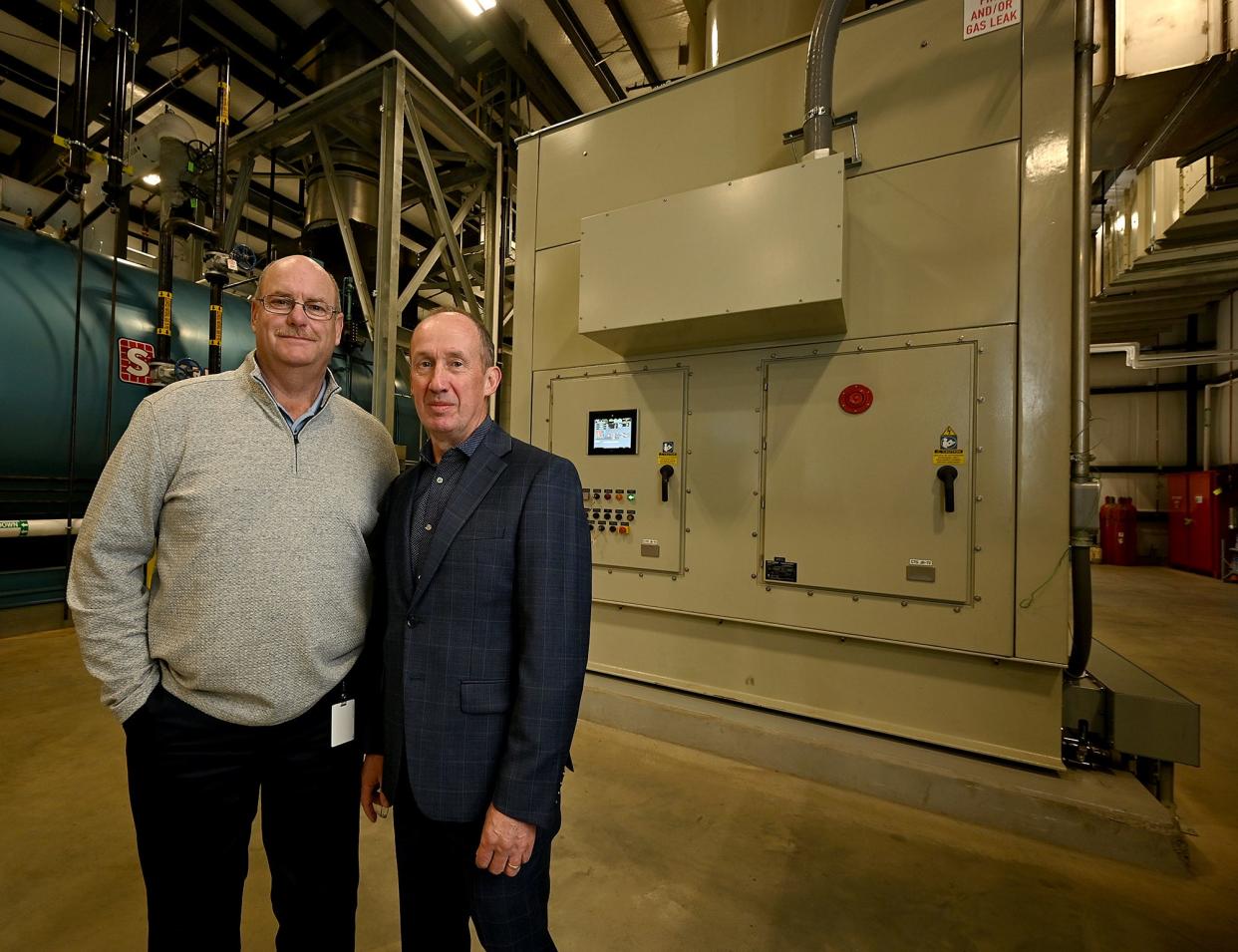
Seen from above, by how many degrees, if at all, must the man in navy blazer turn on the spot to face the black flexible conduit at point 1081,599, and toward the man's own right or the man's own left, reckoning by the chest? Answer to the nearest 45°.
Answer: approximately 135° to the man's own left

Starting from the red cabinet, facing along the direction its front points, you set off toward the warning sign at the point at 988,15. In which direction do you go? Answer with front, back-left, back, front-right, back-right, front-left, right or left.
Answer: front-left

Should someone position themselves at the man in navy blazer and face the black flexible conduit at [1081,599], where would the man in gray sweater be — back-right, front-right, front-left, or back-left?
back-left

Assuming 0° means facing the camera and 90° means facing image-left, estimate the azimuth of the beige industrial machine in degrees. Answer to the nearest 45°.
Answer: approximately 45°

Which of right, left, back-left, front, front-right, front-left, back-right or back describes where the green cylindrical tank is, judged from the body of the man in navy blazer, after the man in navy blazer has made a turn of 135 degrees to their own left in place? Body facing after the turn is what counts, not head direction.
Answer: back-left

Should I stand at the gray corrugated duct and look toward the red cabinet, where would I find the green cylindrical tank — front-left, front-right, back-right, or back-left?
back-left

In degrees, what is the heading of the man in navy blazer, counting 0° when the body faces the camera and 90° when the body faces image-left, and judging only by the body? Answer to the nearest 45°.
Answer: approximately 45°

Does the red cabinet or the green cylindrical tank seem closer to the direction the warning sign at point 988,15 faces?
the green cylindrical tank

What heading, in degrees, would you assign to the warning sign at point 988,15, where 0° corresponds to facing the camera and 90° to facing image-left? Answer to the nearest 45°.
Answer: approximately 45°
